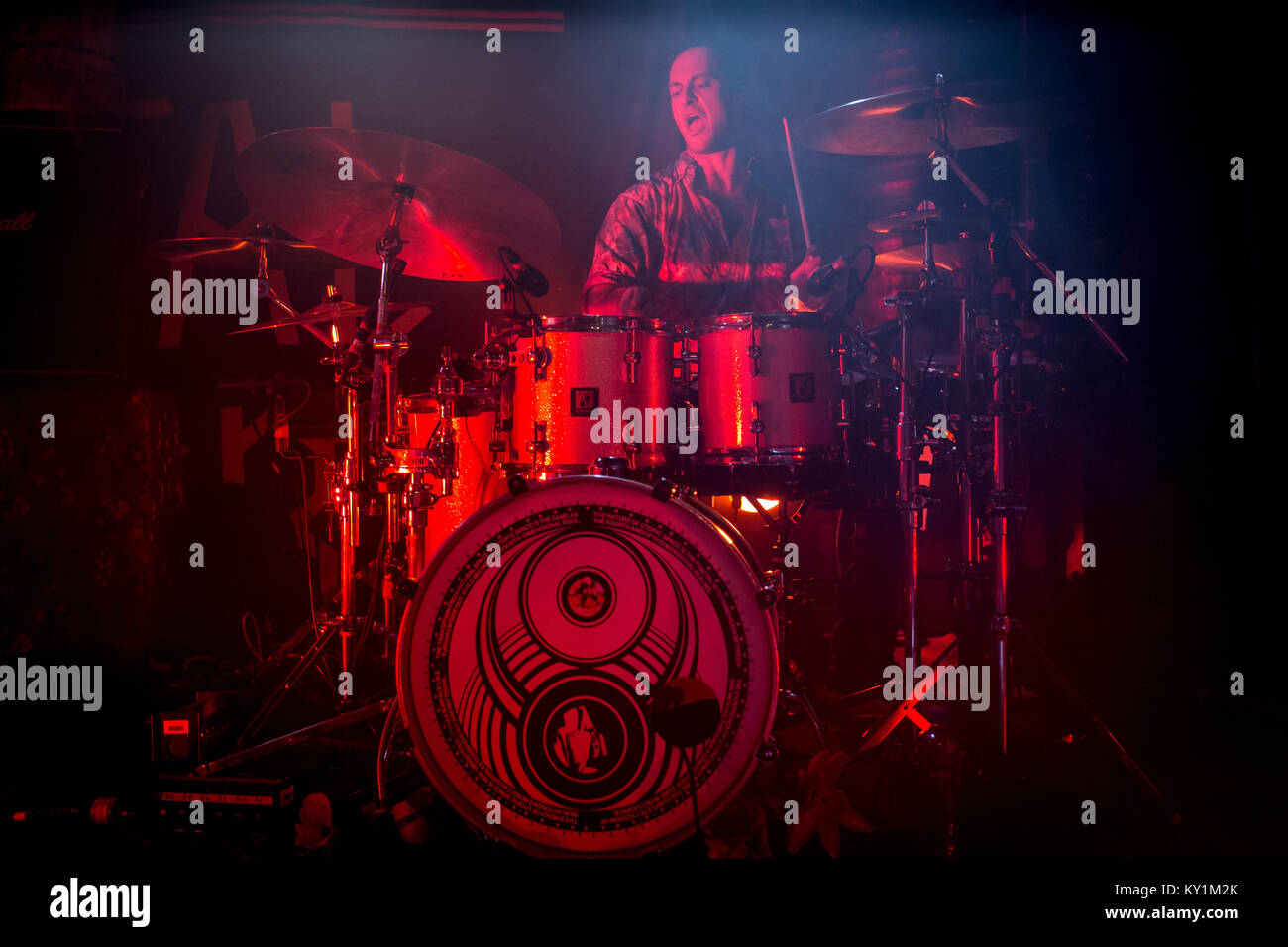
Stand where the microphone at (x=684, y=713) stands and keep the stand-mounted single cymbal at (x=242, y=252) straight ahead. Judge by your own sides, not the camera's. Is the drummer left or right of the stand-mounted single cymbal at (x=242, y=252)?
right

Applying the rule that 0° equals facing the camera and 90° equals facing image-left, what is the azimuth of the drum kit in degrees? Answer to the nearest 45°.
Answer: approximately 0°
